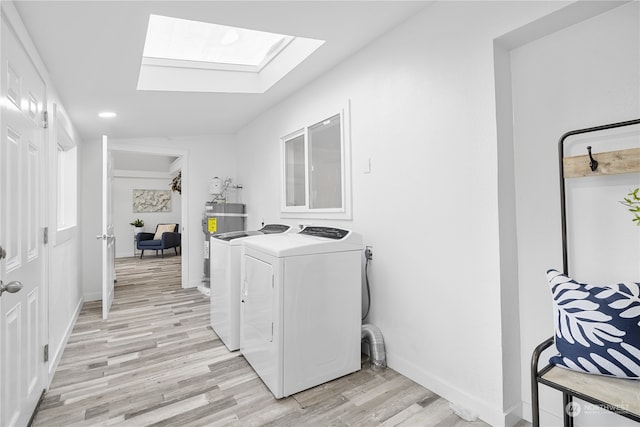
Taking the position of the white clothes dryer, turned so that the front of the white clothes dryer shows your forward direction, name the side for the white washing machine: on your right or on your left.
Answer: on your right

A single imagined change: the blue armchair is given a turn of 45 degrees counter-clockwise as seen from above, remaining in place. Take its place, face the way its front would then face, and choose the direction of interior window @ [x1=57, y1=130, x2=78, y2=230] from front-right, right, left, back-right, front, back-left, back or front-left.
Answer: front

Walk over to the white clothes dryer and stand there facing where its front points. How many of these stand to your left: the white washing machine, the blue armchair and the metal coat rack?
1

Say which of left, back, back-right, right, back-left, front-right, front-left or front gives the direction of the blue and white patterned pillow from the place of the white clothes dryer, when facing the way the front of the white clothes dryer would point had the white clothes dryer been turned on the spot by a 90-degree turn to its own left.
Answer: front

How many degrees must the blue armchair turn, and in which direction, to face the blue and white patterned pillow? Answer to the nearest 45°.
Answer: approximately 45° to its left

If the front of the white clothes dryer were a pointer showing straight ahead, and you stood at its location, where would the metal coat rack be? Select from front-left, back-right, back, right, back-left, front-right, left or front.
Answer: left

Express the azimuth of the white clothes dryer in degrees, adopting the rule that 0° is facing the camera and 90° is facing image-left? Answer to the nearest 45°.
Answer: approximately 45°

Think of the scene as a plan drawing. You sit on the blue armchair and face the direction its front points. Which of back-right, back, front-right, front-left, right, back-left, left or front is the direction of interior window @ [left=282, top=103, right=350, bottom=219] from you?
front-left

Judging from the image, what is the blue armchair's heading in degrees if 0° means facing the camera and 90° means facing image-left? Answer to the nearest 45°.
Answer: approximately 45°

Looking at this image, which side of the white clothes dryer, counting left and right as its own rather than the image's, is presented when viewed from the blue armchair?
right

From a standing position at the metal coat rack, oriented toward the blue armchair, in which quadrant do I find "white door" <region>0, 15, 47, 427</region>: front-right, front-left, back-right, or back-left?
front-left

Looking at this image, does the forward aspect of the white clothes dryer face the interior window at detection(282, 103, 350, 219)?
no

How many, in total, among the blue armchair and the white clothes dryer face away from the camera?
0
